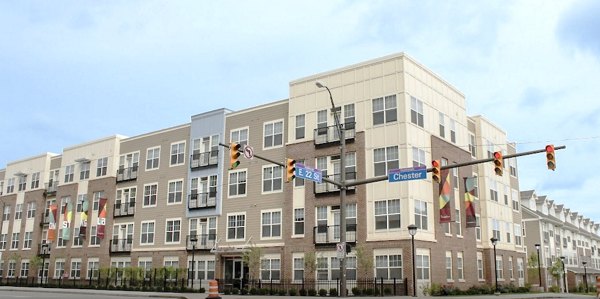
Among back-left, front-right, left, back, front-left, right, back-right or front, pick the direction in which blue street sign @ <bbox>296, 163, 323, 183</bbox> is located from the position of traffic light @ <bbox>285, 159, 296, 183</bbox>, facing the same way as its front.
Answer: left

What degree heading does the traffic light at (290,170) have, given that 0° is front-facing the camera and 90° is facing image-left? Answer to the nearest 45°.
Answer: approximately 315°

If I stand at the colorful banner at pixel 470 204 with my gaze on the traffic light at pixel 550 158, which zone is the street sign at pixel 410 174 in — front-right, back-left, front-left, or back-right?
front-right

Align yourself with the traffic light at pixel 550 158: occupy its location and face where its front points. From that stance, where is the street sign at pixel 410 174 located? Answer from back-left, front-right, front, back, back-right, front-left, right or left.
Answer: right

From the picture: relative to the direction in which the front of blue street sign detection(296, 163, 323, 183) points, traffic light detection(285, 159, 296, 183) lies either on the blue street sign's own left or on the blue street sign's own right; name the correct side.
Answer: on the blue street sign's own right

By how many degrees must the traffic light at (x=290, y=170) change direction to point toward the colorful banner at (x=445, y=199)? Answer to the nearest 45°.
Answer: approximately 90° to its left

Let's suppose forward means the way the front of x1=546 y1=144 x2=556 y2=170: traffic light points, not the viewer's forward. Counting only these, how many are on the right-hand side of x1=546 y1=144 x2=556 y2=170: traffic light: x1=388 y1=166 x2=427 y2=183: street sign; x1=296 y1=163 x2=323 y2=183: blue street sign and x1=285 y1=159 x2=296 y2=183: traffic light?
3

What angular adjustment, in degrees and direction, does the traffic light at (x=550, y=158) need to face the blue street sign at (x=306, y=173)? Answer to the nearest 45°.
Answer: approximately 90° to its right

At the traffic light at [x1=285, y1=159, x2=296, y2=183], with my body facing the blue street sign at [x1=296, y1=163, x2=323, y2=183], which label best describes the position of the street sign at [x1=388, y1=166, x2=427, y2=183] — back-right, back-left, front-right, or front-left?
front-right

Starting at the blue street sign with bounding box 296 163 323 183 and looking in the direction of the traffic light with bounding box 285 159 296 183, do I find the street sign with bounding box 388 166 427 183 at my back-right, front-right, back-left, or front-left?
back-left

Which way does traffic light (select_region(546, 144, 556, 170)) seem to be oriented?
toward the camera

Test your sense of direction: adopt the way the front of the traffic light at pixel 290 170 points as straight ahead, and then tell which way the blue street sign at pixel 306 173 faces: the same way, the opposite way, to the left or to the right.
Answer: the same way

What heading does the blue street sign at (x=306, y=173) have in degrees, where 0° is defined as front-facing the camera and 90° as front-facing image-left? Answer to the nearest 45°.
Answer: approximately 315°

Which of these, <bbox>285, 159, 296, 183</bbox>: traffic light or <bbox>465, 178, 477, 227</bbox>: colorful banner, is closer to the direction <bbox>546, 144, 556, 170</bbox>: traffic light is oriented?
the traffic light

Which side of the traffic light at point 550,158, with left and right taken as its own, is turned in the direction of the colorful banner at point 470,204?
back
